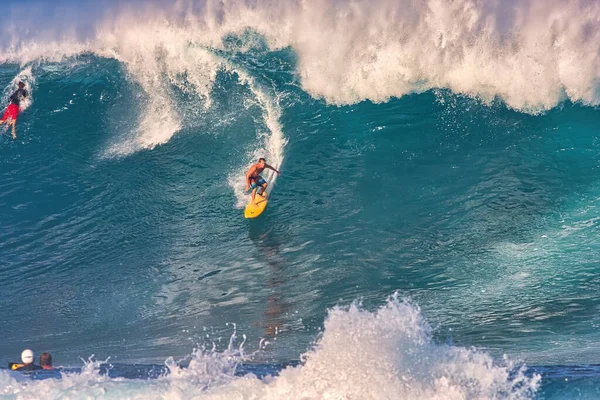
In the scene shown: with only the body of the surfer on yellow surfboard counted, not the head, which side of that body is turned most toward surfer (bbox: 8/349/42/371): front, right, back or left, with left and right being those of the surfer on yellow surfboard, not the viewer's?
right

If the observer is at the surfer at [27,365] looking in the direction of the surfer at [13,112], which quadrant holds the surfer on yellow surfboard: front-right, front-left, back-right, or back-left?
front-right

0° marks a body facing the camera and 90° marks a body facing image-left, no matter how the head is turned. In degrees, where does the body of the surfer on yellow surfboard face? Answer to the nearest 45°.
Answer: approximately 315°

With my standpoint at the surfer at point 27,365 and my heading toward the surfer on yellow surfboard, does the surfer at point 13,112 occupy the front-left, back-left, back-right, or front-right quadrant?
front-left
